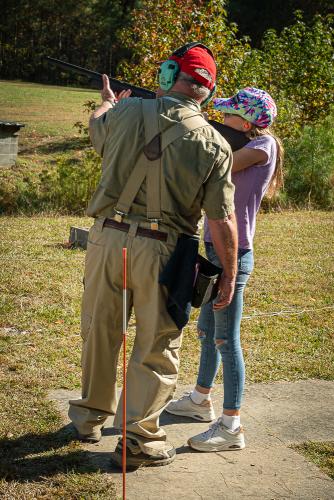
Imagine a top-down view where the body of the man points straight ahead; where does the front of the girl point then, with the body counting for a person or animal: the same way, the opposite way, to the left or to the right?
to the left

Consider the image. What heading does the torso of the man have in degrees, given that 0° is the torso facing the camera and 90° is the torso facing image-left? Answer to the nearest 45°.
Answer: approximately 180°

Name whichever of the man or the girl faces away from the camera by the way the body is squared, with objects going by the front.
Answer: the man

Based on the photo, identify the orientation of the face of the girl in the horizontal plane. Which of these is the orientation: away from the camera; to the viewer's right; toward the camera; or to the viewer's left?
to the viewer's left

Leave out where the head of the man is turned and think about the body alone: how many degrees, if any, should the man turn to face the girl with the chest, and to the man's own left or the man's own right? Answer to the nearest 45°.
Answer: approximately 45° to the man's own right

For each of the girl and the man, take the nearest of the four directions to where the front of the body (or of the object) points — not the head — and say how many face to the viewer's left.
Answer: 1

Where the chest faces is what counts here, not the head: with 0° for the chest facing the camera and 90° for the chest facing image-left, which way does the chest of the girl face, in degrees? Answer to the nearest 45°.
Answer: approximately 90°

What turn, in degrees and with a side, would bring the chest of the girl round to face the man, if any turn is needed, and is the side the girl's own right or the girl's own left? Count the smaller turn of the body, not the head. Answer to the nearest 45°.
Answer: approximately 45° to the girl's own left
